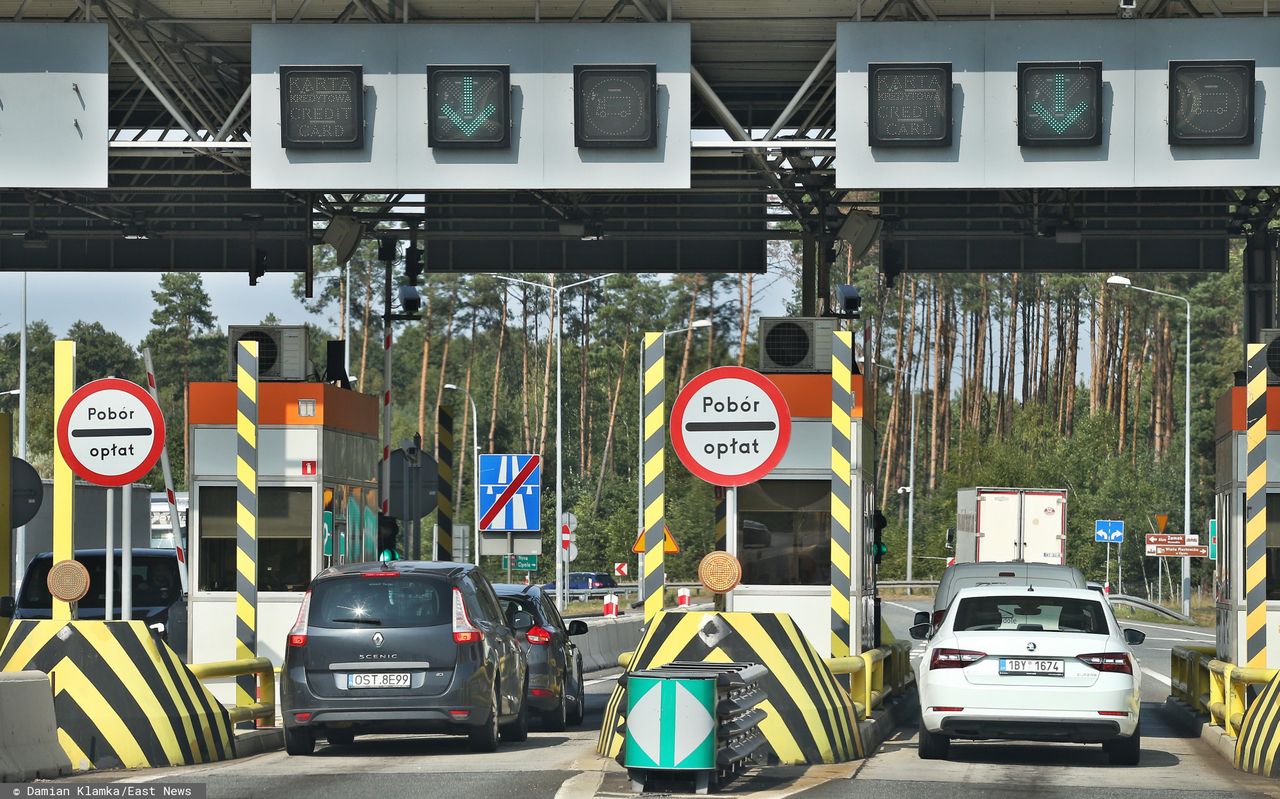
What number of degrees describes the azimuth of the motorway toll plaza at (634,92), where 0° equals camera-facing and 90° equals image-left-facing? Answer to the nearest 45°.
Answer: approximately 0°

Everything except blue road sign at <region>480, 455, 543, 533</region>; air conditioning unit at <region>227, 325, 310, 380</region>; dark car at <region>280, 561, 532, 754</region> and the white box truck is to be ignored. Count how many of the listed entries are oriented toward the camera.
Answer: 2

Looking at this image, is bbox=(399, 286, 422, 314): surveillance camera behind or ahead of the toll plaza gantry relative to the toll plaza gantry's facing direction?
behind

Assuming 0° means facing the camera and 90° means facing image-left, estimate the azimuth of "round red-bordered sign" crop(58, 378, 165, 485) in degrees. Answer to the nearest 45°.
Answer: approximately 0°

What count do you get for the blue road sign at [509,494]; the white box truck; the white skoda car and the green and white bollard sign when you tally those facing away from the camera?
2

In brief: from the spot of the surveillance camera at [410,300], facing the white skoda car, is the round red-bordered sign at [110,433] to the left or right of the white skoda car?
right

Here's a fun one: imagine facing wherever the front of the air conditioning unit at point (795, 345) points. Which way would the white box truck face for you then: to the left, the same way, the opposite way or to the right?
the opposite way

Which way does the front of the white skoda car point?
away from the camera

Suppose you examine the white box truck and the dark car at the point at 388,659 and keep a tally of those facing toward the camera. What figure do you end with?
0

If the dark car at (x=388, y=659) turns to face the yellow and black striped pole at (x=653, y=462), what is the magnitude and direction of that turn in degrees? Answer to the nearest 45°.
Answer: approximately 90° to its right

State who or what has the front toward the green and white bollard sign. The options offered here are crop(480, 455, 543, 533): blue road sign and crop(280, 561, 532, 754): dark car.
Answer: the blue road sign

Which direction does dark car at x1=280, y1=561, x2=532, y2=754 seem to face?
away from the camera

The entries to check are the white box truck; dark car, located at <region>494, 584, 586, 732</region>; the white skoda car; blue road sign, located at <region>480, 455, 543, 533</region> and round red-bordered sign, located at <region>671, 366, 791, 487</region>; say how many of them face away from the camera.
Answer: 3

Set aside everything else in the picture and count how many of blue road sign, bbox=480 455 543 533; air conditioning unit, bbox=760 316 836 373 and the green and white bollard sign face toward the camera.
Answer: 3

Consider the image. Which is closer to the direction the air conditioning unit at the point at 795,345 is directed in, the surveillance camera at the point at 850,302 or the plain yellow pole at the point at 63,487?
the plain yellow pole
